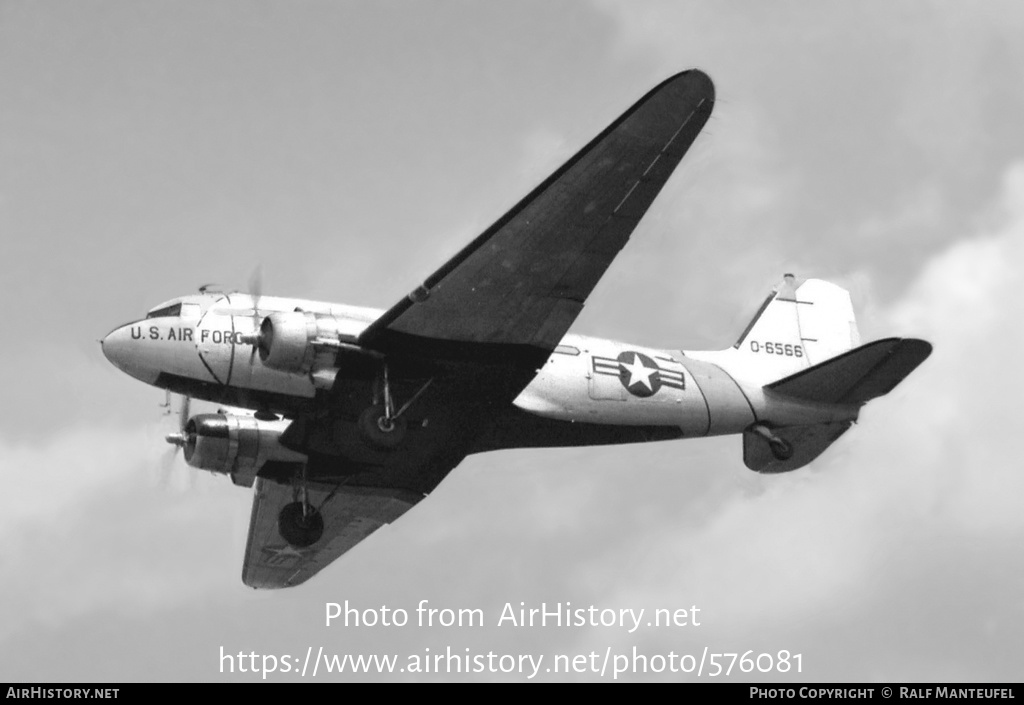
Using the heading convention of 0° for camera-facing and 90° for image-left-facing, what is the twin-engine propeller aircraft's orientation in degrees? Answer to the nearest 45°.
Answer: approximately 45°
